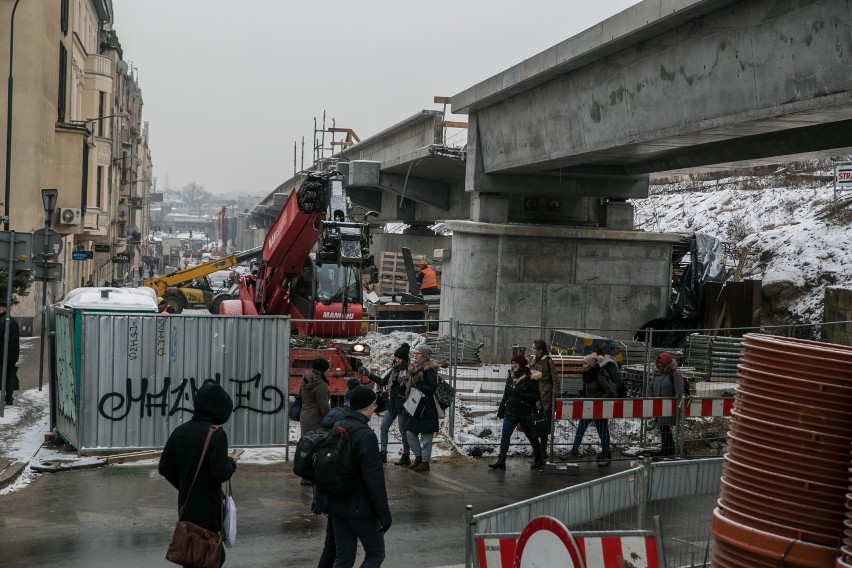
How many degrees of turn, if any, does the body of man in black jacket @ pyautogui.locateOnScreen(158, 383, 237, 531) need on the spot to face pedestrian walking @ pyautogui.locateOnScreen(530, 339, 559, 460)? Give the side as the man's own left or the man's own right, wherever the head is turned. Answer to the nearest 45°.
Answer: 0° — they already face them

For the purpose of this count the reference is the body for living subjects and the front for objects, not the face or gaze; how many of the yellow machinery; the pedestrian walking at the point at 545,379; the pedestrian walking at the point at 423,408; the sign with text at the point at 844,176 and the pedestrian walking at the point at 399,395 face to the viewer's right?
1

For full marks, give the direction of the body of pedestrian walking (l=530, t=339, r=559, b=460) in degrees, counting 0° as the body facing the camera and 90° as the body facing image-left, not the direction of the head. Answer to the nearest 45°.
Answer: approximately 90°

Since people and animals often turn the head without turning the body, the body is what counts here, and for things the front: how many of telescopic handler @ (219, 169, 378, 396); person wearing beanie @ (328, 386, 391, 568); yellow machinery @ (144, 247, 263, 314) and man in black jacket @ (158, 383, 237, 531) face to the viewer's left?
0

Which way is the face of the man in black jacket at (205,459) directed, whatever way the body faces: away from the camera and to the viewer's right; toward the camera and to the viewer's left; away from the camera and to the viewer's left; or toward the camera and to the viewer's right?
away from the camera and to the viewer's right

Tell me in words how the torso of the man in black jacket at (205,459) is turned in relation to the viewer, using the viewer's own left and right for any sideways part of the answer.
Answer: facing away from the viewer and to the right of the viewer

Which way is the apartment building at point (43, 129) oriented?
to the viewer's right

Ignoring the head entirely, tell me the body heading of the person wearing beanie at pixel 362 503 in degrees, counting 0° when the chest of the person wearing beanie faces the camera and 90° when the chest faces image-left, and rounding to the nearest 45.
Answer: approximately 225°

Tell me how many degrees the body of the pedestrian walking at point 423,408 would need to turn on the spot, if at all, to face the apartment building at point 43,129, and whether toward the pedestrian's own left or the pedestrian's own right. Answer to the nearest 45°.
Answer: approximately 45° to the pedestrian's own right

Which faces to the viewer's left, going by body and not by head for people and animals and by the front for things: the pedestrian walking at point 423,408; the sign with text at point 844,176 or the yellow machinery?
the pedestrian walking
